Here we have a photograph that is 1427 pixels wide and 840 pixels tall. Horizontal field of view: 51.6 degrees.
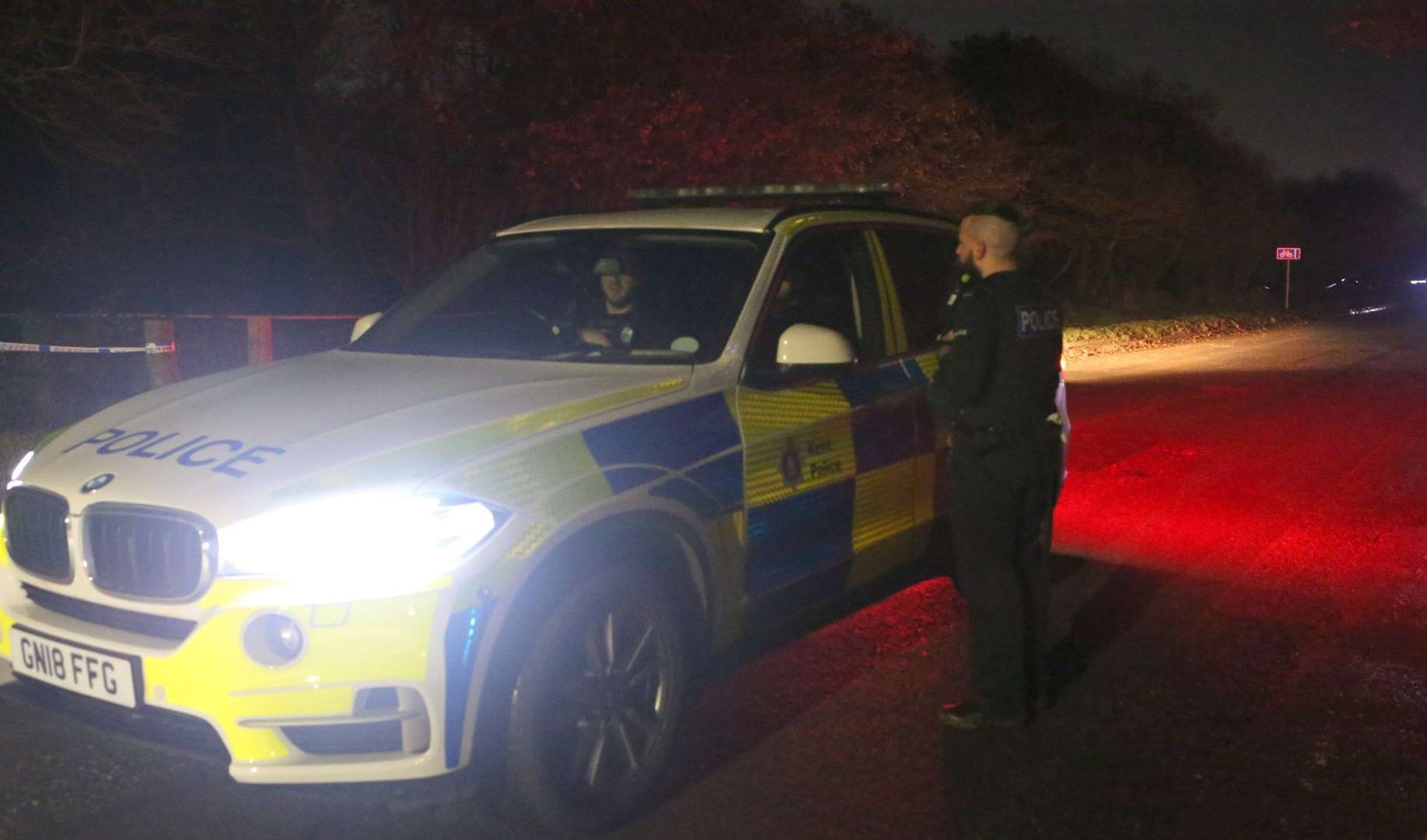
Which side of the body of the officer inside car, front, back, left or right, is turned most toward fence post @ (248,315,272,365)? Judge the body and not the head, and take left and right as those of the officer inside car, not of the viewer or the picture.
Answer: right

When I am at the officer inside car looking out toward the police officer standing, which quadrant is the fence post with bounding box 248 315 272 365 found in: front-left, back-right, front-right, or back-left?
back-left

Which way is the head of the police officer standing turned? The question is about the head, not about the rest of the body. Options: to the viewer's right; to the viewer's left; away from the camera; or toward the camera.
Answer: to the viewer's left

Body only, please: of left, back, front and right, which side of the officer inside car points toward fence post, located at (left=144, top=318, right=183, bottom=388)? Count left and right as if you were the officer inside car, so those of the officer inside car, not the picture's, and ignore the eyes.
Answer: right

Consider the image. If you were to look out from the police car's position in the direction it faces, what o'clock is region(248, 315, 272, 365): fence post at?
The fence post is roughly at 4 o'clock from the police car.

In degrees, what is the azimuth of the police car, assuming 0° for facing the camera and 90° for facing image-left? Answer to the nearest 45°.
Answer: approximately 45°

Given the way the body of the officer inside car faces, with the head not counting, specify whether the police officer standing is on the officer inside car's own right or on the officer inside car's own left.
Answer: on the officer inside car's own left

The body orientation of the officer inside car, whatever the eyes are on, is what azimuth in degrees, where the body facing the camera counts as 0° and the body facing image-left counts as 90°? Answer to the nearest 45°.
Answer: approximately 45°

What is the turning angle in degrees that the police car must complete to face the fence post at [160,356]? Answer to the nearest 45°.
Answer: approximately 135° to its right
